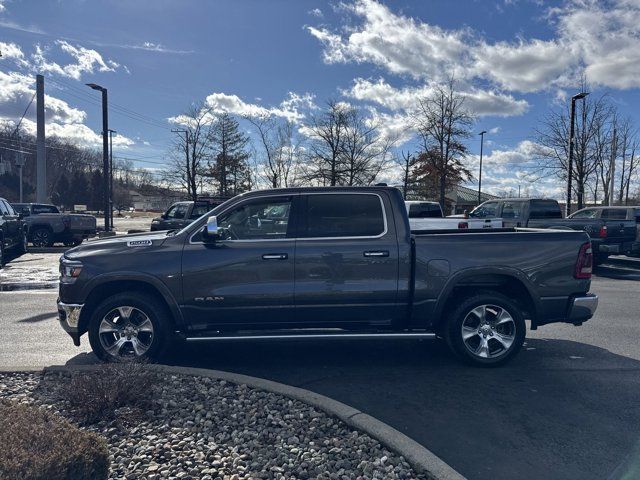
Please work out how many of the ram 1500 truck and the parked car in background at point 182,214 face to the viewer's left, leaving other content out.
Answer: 2

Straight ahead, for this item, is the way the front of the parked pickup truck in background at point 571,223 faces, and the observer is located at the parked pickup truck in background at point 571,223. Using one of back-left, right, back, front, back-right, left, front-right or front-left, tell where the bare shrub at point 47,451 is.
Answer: back-left

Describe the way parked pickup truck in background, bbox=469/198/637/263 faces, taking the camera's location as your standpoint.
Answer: facing away from the viewer and to the left of the viewer

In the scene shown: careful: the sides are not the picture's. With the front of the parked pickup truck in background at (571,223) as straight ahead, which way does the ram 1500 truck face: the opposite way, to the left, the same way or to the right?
to the left

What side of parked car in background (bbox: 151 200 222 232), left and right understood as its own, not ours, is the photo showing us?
left

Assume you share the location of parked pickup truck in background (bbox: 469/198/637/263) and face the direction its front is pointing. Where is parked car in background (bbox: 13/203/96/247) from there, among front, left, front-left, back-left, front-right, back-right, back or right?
front-left

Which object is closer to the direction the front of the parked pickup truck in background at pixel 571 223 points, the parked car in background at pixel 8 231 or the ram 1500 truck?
the parked car in background

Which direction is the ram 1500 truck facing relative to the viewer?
to the viewer's left

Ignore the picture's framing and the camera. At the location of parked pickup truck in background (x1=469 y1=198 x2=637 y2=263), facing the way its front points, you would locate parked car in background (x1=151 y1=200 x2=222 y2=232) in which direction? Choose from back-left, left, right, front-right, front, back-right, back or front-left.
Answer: front-left

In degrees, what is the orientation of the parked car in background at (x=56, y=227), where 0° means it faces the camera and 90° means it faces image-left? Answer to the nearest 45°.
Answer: approximately 135°
